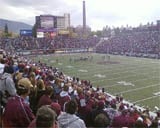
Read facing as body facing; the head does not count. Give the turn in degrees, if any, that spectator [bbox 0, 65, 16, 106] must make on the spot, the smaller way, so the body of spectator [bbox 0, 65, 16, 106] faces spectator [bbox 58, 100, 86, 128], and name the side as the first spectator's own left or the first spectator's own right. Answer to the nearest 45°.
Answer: approximately 90° to the first spectator's own right

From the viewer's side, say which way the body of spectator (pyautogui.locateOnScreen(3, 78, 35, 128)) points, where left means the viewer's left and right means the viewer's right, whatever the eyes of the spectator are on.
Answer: facing away from the viewer and to the right of the viewer

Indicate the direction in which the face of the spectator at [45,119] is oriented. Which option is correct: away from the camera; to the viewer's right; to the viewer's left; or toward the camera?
away from the camera

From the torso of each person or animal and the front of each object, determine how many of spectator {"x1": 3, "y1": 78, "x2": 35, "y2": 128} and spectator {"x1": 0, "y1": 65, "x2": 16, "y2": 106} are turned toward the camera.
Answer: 0

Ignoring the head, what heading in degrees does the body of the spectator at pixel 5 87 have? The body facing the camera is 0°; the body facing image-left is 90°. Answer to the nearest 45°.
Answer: approximately 225°

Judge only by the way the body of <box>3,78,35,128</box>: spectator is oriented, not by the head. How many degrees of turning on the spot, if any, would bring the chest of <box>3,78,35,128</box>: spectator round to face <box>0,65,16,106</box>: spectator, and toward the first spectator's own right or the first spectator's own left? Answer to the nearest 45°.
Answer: approximately 45° to the first spectator's own left

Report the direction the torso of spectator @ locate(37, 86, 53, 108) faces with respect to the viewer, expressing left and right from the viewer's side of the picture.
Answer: facing away from the viewer and to the right of the viewer

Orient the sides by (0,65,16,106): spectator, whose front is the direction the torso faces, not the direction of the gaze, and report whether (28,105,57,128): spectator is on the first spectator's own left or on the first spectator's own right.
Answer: on the first spectator's own right

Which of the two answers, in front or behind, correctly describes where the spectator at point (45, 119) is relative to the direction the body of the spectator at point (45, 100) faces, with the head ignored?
behind
